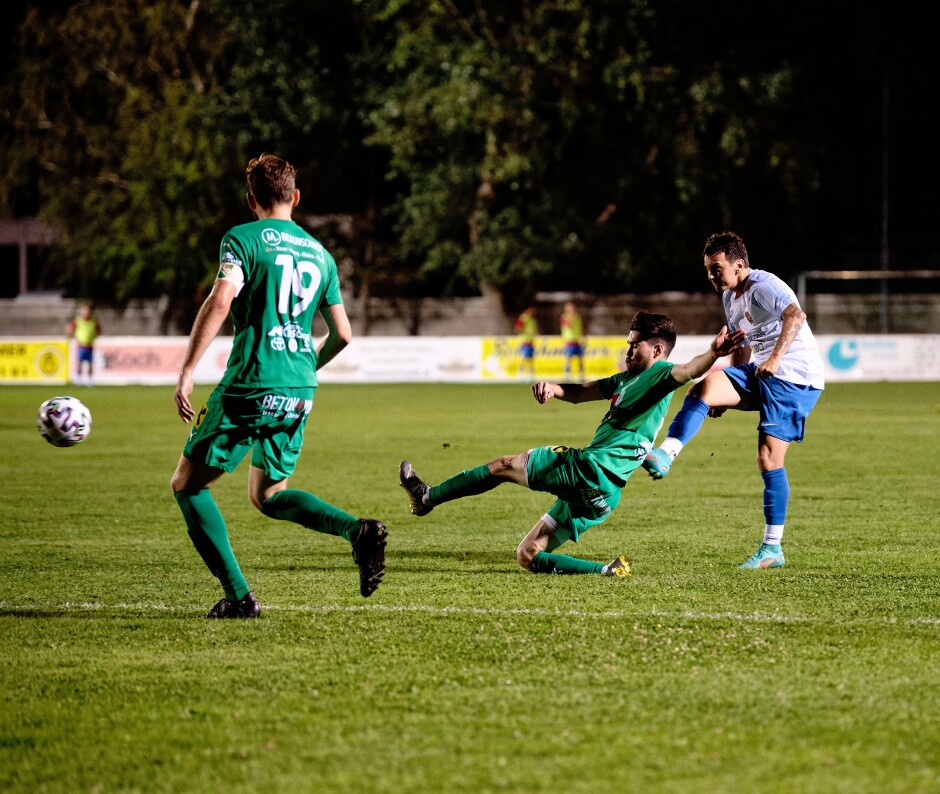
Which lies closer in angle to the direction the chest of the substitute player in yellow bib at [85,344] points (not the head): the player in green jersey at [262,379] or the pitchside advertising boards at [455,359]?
the player in green jersey

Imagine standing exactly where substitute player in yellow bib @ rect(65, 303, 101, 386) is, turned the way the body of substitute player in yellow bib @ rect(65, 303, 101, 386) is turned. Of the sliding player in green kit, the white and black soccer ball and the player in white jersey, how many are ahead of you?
3

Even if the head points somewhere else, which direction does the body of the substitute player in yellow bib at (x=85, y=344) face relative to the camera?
toward the camera

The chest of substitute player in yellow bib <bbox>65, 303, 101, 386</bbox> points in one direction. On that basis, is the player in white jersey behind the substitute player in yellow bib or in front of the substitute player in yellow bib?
in front

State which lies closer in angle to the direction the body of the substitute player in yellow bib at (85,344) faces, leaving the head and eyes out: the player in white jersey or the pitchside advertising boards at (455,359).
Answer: the player in white jersey

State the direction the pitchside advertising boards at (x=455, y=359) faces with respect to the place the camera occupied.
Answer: facing the viewer

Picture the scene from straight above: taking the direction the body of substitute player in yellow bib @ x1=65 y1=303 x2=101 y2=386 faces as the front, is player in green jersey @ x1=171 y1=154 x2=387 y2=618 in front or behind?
in front

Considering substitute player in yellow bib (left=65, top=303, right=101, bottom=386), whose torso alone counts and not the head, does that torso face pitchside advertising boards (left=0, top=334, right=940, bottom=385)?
no

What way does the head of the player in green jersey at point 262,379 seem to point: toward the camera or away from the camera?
away from the camera

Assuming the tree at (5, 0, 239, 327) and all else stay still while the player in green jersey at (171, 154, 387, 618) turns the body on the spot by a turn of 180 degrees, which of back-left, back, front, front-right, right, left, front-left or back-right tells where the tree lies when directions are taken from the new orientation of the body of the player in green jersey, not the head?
back-left

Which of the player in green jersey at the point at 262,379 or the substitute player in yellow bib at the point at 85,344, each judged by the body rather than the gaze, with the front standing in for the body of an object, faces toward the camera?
the substitute player in yellow bib

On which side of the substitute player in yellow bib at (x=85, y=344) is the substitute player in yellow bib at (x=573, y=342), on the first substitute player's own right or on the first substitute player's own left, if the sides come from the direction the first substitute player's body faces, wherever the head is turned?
on the first substitute player's own left

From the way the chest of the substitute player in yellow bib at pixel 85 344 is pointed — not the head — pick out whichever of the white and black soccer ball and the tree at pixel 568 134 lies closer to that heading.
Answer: the white and black soccer ball
